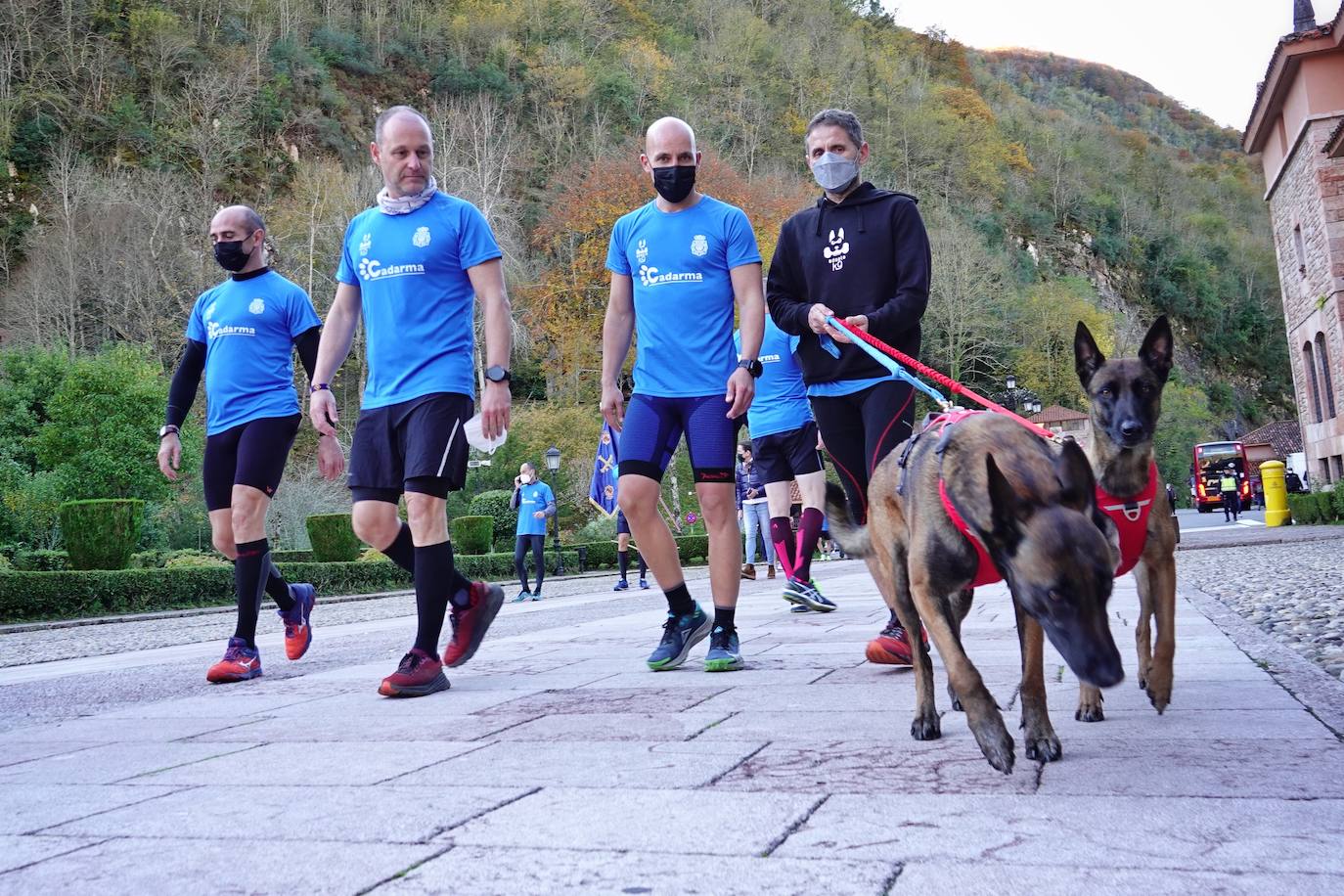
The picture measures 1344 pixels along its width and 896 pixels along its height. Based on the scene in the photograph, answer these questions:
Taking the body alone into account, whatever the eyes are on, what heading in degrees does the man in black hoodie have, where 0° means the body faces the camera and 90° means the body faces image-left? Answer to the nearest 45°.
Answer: approximately 0°

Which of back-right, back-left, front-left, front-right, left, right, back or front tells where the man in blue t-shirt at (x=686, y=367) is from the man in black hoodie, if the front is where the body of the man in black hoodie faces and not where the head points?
right

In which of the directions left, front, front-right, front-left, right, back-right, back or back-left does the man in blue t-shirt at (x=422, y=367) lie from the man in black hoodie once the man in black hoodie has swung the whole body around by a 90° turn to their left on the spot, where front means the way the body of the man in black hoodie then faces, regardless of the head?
back

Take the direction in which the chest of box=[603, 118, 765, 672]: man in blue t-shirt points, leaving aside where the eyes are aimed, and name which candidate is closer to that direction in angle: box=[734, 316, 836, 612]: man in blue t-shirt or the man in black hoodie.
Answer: the man in black hoodie

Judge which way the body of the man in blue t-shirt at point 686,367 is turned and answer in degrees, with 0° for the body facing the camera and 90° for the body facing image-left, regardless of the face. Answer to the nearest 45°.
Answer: approximately 0°

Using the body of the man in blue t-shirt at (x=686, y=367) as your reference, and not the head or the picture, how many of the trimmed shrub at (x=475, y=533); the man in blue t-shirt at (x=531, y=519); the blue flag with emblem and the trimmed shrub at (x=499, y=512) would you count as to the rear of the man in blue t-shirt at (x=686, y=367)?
4

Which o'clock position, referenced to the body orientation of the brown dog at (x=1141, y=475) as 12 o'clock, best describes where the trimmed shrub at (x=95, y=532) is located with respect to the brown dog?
The trimmed shrub is roughly at 4 o'clock from the brown dog.

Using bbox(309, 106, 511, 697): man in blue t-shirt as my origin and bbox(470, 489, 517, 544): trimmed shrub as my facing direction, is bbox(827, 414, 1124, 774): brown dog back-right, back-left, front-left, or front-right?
back-right

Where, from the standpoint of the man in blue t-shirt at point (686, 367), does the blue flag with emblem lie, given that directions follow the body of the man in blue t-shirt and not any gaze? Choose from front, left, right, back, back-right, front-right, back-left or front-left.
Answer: back
